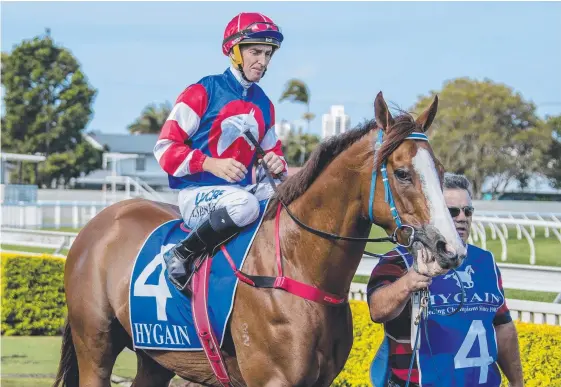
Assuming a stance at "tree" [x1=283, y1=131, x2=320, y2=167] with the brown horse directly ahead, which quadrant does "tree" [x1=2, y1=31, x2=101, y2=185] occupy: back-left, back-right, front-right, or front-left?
front-right

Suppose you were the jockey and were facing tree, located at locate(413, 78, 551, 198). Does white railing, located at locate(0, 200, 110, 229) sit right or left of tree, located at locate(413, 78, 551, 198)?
left

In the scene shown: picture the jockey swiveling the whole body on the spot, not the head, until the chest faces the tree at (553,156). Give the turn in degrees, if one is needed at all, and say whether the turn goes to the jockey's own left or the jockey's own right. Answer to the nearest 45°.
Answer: approximately 90° to the jockey's own left

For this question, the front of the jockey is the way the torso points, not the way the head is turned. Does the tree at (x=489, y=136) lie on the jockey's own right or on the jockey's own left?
on the jockey's own left

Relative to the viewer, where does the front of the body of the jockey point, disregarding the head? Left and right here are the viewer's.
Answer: facing the viewer and to the right of the viewer

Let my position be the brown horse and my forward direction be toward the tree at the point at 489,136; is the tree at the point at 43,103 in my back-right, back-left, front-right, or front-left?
front-left

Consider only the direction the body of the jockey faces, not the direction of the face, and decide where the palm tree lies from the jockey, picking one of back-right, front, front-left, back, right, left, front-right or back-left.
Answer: back-left

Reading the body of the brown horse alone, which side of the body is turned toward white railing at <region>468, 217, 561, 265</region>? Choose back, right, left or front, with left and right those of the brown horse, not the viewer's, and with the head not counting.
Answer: left

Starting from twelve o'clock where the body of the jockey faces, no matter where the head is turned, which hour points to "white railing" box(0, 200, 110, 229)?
The white railing is roughly at 7 o'clock from the jockey.

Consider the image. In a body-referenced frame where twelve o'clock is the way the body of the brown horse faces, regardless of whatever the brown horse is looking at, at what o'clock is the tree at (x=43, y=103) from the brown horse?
The tree is roughly at 7 o'clock from the brown horse.
